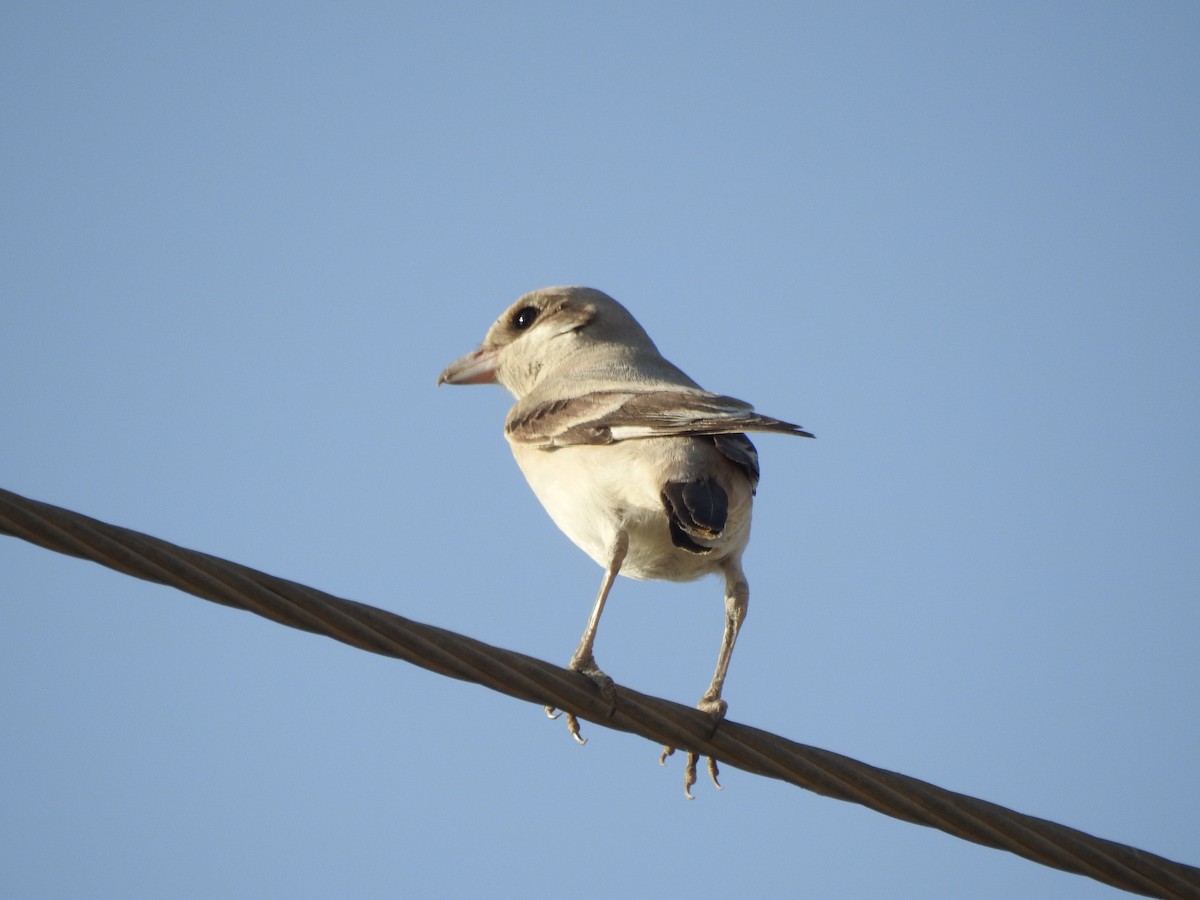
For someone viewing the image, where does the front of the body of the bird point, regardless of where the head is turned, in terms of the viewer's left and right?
facing away from the viewer and to the left of the viewer
